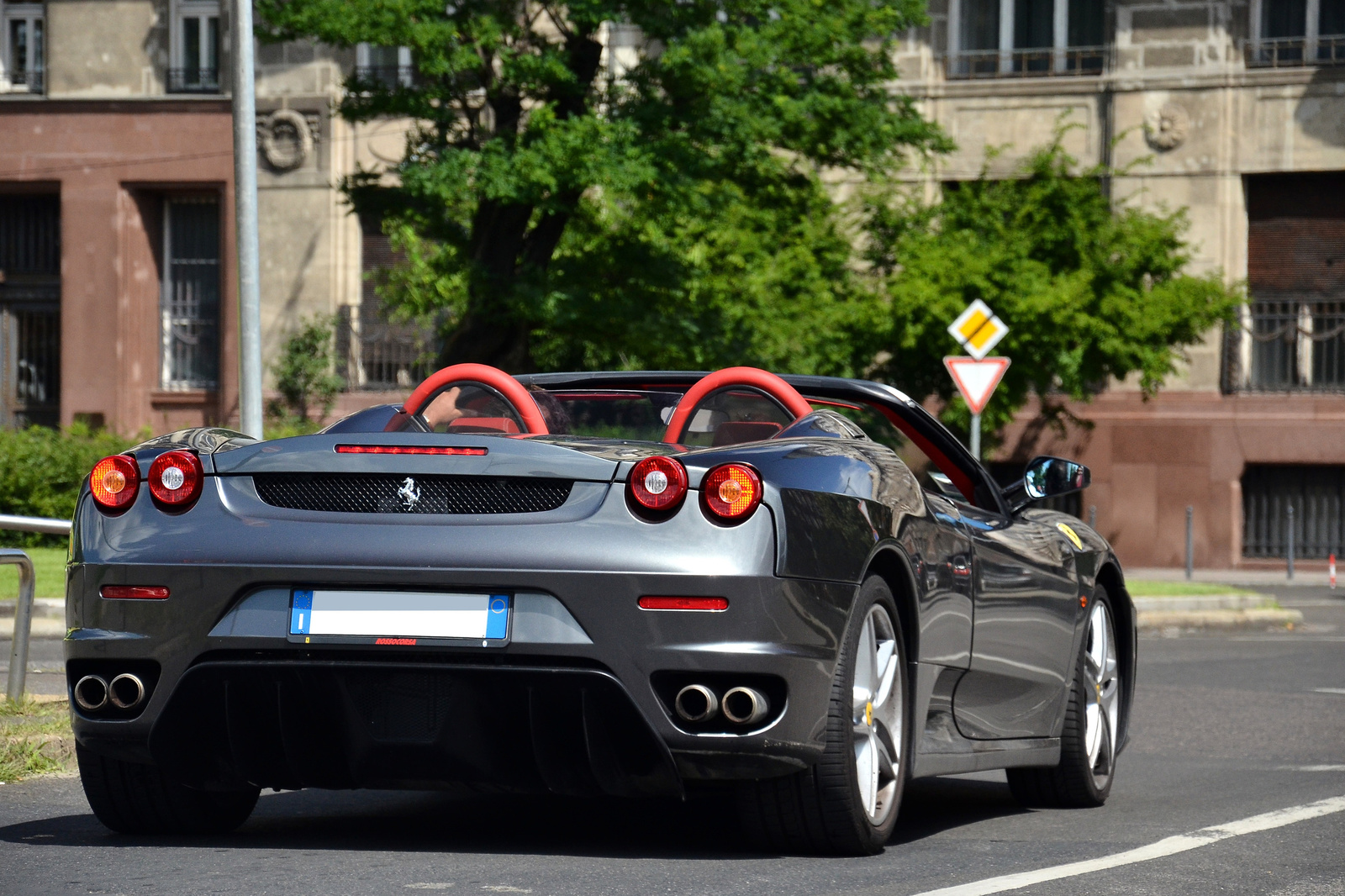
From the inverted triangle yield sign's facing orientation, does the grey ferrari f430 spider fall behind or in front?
in front

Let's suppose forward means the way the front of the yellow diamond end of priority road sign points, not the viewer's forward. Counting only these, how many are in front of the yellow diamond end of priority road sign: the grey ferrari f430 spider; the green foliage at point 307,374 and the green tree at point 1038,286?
1

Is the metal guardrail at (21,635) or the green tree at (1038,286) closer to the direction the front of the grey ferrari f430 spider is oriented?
the green tree

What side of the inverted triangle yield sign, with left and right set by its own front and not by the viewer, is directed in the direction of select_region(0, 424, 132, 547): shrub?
right

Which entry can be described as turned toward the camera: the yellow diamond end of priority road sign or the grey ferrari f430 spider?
the yellow diamond end of priority road sign

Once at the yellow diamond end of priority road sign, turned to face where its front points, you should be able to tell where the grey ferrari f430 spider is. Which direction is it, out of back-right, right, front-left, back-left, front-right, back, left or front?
front

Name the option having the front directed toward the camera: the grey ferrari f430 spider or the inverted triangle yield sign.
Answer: the inverted triangle yield sign

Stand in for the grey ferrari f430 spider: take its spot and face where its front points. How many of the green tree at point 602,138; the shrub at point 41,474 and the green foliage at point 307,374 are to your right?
0

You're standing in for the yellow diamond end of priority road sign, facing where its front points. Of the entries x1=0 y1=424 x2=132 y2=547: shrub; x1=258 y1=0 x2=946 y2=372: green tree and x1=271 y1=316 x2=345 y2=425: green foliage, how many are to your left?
0

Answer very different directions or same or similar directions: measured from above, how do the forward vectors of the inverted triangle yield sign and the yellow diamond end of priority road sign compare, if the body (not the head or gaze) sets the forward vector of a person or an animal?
same or similar directions

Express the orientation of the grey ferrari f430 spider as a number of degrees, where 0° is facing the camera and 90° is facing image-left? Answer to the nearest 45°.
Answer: approximately 225°

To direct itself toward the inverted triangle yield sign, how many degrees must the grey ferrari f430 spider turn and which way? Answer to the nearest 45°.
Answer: approximately 45° to its left

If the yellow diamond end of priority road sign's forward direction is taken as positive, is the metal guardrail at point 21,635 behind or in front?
in front

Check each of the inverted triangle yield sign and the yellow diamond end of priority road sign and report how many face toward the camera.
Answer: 2

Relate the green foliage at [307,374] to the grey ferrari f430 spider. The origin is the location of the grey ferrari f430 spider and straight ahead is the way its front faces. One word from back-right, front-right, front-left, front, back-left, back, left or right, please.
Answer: front-left

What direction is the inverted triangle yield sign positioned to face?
toward the camera

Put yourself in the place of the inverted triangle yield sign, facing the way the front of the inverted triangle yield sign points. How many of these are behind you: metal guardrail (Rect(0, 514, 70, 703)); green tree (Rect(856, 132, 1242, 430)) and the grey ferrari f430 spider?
1
